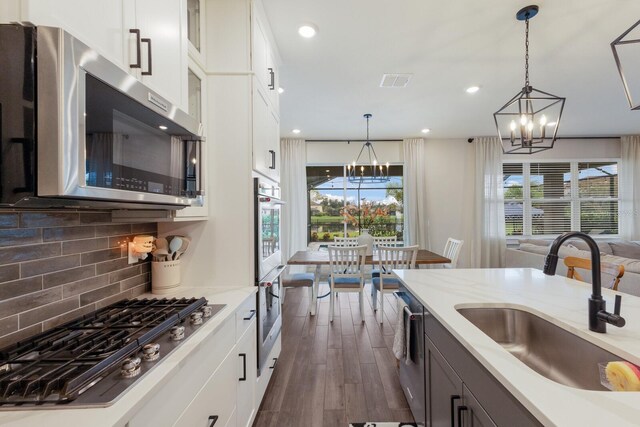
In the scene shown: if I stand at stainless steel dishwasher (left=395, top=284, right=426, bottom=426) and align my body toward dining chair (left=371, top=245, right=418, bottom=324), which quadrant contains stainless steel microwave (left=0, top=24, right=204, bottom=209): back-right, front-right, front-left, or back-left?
back-left

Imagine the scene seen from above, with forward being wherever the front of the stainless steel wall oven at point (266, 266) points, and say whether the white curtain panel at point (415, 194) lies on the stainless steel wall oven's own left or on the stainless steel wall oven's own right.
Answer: on the stainless steel wall oven's own left

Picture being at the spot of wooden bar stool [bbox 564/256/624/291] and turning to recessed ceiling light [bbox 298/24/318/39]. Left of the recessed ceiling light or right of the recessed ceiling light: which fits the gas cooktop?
left

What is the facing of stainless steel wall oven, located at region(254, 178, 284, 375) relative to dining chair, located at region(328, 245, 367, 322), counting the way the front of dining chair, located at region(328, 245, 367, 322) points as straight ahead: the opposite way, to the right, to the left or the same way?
to the right

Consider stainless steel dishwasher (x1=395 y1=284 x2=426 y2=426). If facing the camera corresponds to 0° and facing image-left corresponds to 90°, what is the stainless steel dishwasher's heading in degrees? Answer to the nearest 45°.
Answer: approximately 90°

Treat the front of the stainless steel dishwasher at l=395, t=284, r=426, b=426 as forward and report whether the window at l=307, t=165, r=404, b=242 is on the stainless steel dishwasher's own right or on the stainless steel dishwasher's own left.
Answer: on the stainless steel dishwasher's own right

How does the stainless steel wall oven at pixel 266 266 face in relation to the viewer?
to the viewer's right

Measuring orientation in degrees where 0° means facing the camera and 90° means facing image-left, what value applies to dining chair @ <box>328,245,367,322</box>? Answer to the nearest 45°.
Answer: approximately 180°
